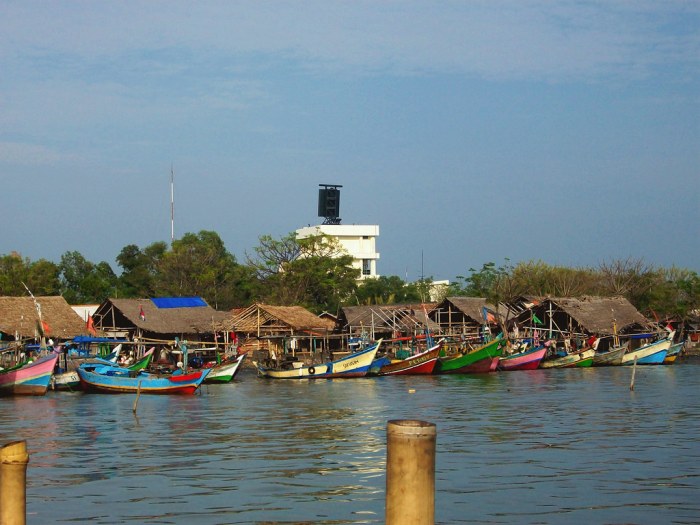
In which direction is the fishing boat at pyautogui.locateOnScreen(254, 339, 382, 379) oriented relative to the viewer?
to the viewer's right

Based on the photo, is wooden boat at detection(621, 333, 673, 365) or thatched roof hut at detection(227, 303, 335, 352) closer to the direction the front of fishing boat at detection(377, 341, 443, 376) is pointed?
the wooden boat

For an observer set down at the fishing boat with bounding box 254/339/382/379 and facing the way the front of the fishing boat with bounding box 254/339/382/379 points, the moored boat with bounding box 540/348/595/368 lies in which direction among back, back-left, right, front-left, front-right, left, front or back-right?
front-left

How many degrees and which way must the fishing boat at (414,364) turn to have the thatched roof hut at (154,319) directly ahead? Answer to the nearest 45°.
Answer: approximately 180°

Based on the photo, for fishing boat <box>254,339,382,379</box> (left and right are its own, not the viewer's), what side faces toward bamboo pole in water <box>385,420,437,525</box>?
right

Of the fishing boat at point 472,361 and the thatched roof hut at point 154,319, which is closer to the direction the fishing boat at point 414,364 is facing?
the fishing boat

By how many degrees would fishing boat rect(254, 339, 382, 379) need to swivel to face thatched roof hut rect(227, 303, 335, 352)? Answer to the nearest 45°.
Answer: approximately 90° to its left

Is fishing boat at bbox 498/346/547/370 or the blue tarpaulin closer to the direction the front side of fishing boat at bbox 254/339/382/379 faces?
the fishing boat

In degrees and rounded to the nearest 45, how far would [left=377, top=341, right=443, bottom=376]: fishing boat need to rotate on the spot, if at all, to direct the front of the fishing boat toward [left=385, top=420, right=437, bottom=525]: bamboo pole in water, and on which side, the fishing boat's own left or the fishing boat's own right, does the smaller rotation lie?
approximately 45° to the fishing boat's own right

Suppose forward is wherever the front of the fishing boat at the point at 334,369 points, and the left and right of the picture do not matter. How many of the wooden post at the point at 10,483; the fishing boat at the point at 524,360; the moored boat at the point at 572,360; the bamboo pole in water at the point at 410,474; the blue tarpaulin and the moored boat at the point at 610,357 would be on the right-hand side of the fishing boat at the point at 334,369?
2

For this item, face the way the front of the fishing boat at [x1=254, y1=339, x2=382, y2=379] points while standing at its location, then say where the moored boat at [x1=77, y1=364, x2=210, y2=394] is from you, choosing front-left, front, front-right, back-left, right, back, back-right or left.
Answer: back-right

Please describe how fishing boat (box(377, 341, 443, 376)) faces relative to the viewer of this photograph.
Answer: facing the viewer and to the right of the viewer
